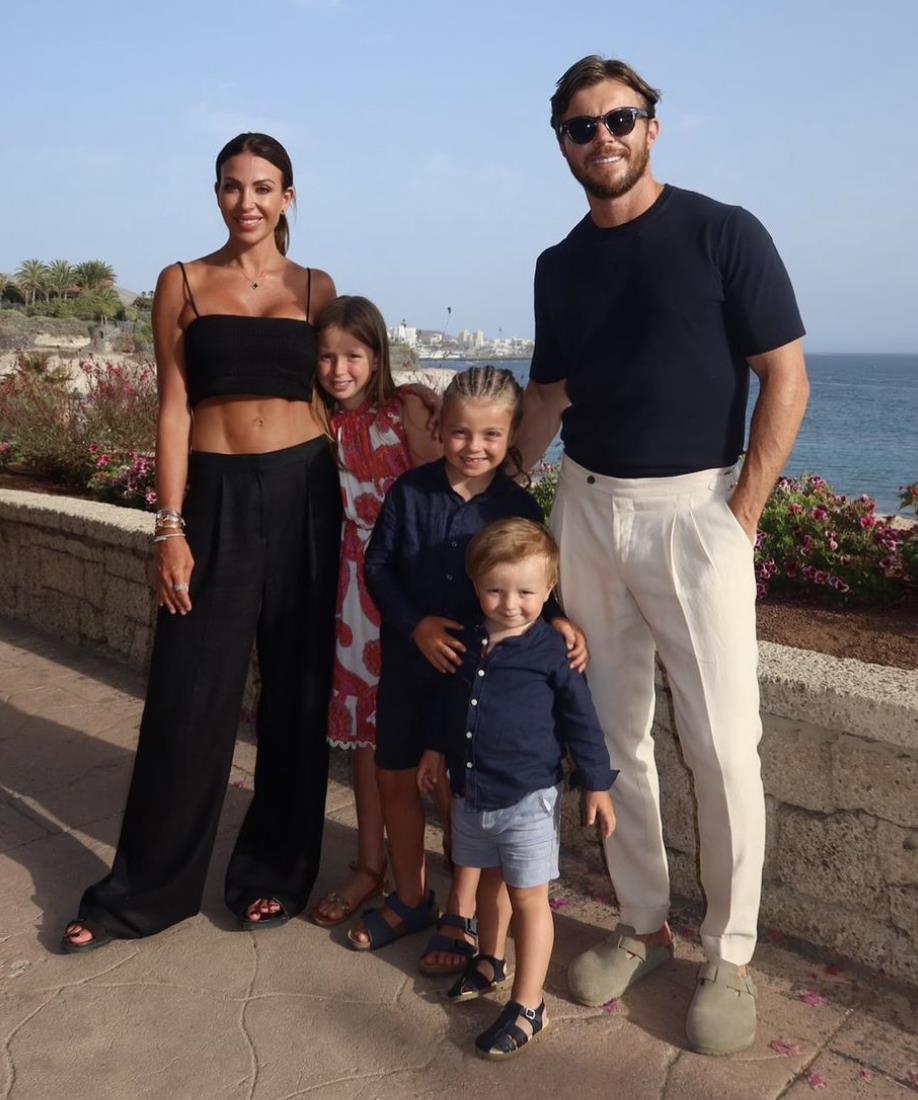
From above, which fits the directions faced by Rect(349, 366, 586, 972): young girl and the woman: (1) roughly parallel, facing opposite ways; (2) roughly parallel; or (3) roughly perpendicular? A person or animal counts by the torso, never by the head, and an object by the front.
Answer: roughly parallel

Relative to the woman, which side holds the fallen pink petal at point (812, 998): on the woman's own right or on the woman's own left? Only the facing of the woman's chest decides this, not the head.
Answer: on the woman's own left

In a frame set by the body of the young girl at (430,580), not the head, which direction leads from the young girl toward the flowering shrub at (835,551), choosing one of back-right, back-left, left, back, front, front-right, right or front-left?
back-left

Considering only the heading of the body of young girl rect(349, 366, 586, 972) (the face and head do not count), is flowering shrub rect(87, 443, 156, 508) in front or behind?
behind

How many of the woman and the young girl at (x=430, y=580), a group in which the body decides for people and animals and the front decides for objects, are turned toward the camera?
2

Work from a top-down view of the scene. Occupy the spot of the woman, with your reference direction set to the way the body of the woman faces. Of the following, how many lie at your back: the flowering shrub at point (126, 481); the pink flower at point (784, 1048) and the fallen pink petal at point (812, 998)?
1

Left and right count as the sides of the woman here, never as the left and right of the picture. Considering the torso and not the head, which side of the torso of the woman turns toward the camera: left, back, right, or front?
front

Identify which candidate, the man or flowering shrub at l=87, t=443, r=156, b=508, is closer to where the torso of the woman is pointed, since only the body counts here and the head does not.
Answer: the man

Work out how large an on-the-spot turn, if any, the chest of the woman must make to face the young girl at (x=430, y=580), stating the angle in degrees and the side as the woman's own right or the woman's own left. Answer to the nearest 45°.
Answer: approximately 45° to the woman's own left

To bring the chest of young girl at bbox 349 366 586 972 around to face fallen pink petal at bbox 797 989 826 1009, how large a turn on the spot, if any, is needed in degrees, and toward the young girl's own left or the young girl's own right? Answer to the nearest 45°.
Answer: approximately 90° to the young girl's own left

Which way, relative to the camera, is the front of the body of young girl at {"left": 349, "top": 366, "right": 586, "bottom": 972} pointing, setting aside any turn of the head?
toward the camera

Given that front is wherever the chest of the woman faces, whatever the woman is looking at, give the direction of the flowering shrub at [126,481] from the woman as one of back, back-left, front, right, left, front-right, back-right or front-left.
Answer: back
